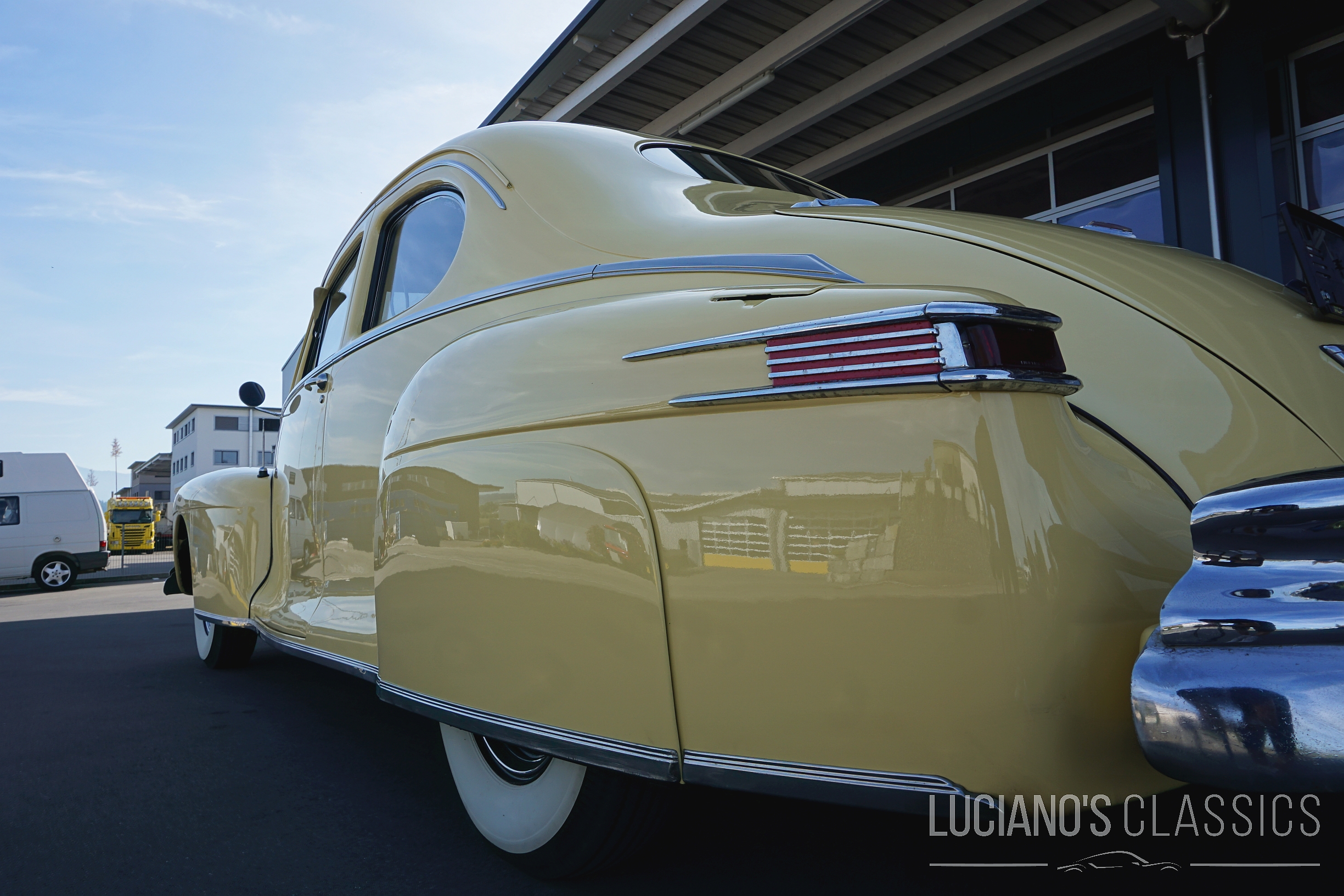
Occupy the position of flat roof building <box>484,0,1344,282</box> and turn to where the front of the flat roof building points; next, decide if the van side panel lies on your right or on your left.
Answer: on your right

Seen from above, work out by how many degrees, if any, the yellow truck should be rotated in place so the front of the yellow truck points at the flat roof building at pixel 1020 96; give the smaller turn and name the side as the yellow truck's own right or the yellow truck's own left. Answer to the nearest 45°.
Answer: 0° — it already faces it

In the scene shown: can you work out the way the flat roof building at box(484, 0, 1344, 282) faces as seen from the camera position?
facing the viewer and to the left of the viewer

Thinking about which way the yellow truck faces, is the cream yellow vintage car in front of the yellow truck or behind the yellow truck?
in front

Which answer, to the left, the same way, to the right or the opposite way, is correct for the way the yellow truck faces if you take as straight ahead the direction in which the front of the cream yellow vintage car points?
the opposite way

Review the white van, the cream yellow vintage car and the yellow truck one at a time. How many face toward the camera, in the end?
1

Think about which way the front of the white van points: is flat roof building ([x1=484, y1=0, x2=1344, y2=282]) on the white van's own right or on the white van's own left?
on the white van's own left

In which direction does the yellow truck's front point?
toward the camera

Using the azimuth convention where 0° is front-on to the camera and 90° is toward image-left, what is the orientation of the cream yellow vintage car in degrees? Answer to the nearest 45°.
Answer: approximately 135°

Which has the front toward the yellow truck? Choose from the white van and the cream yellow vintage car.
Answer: the cream yellow vintage car

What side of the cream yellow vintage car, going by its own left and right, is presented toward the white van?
front

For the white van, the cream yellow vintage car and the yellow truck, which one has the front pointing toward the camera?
the yellow truck

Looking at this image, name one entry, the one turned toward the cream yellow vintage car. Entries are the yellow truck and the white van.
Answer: the yellow truck

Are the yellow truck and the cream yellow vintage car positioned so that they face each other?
yes

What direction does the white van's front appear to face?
to the viewer's left
